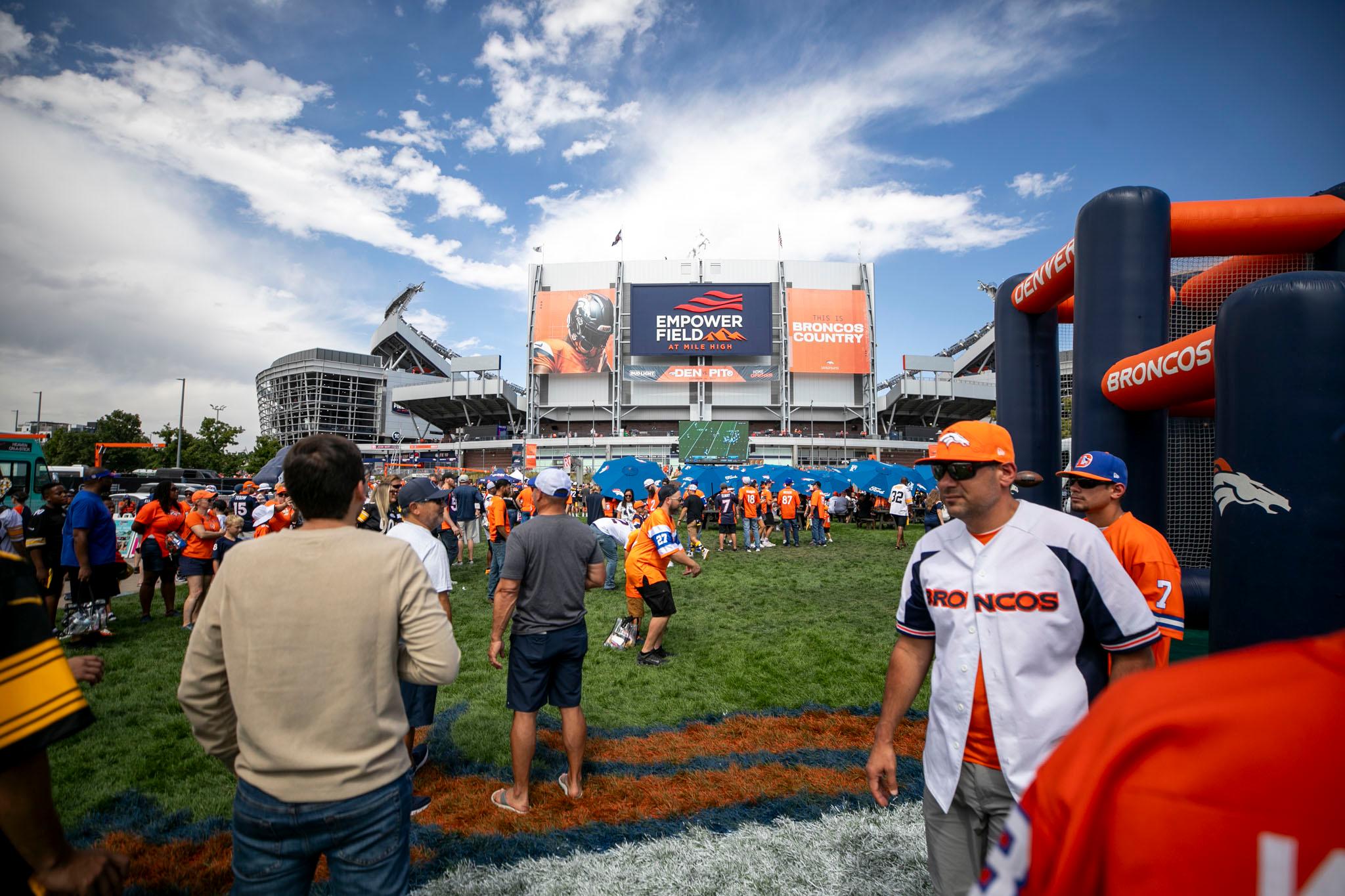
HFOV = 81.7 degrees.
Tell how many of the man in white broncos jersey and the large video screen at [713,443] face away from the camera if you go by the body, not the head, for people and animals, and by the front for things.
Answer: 0

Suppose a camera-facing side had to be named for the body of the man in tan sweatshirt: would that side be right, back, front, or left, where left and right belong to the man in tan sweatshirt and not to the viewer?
back

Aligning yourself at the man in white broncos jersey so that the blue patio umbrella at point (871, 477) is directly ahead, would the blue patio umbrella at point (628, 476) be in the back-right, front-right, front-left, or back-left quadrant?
front-left

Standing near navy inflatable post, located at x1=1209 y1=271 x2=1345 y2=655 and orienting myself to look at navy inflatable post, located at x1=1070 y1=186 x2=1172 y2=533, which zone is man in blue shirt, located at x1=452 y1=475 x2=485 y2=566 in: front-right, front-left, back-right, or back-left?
front-left

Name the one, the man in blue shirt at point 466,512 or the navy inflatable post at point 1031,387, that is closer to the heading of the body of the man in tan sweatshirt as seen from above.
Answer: the man in blue shirt

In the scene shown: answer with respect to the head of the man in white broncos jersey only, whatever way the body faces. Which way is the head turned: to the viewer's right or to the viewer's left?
to the viewer's left

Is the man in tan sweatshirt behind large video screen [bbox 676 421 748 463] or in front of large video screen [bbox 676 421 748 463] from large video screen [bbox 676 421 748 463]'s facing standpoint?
in front

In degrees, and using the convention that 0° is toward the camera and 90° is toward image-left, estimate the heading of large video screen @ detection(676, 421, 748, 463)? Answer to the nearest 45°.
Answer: approximately 0°

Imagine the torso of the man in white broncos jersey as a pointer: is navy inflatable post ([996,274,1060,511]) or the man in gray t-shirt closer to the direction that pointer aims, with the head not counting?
the man in gray t-shirt

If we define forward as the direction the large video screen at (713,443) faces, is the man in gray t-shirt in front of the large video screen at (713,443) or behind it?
in front

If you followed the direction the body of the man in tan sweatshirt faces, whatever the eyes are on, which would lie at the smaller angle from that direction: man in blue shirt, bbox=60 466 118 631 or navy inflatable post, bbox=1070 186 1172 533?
the man in blue shirt

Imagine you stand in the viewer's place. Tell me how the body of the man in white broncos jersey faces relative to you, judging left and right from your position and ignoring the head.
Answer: facing the viewer and to the left of the viewer

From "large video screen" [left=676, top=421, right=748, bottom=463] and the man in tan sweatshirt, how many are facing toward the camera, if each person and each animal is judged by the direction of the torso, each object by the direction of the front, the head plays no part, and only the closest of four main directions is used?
1
